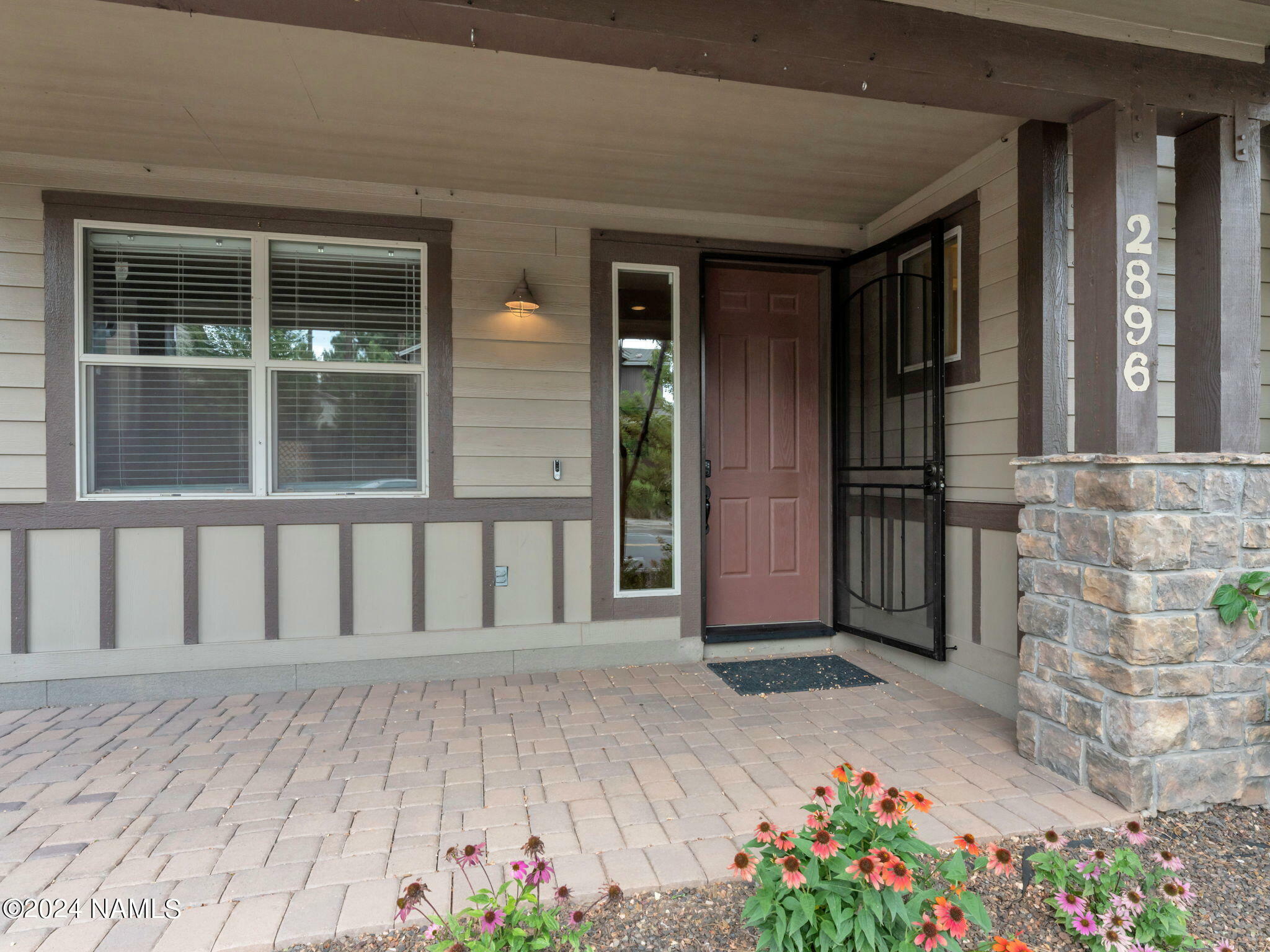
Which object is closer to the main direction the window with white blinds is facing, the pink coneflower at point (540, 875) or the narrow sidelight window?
the pink coneflower

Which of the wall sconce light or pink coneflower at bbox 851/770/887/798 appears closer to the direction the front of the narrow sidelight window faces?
the pink coneflower

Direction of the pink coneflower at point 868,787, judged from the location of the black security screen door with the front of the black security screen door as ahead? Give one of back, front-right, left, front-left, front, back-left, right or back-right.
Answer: back-right

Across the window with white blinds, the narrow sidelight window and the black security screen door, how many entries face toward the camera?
2

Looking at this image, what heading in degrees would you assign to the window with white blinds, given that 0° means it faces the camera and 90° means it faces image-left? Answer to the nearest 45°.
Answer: approximately 0°

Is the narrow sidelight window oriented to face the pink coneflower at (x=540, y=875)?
yes

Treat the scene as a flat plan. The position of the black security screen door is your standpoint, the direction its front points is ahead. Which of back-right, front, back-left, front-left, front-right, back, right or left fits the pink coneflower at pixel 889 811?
front-left

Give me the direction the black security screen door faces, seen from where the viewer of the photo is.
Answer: facing away from the viewer and to the right of the viewer
